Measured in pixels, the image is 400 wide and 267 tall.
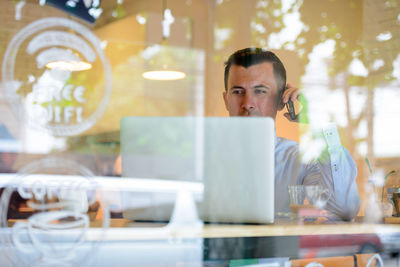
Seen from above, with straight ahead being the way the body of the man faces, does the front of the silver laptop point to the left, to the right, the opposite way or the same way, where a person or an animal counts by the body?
the opposite way

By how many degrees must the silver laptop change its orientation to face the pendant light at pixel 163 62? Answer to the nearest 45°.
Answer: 0° — it already faces it

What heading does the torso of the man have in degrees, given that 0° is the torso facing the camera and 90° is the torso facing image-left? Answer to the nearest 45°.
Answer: approximately 0°

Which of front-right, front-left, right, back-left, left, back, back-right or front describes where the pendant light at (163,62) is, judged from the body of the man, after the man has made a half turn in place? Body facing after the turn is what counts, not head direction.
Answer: front-left

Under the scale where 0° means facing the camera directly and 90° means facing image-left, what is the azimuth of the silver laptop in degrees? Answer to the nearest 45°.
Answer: approximately 180°

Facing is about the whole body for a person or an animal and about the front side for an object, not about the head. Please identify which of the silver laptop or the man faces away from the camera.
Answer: the silver laptop

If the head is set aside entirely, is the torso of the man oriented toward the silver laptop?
yes

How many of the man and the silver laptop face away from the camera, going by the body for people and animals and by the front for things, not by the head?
1
